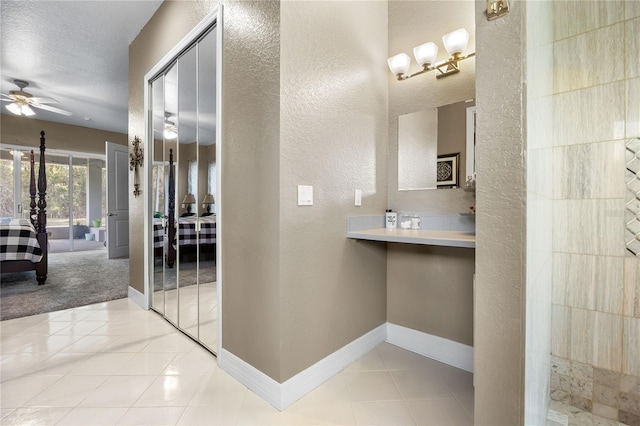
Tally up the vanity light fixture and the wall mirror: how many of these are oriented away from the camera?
0

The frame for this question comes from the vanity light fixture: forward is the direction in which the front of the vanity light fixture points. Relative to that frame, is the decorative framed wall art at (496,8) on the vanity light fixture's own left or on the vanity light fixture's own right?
on the vanity light fixture's own left

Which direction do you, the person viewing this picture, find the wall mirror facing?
facing the viewer and to the left of the viewer

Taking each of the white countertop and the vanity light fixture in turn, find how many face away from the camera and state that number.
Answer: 0

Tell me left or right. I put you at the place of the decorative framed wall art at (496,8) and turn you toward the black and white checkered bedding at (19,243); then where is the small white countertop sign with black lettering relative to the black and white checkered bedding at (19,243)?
right
